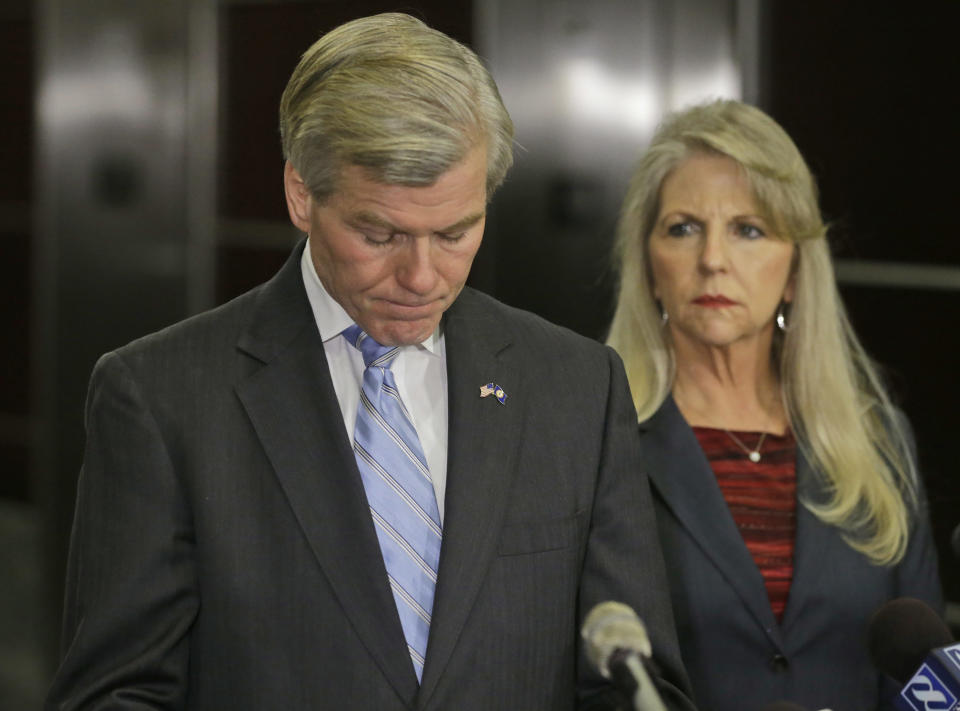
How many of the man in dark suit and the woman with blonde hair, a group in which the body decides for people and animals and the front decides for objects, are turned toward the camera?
2

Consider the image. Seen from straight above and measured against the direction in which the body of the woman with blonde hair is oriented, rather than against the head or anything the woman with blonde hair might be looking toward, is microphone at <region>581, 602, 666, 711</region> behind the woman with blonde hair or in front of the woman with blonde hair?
in front

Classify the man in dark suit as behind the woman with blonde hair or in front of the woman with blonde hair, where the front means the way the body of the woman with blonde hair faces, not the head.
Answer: in front

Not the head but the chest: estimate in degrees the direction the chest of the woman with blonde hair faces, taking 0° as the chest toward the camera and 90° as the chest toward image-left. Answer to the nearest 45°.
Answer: approximately 0°

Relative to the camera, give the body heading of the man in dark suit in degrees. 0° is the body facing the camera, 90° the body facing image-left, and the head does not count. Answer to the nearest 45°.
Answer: approximately 0°
